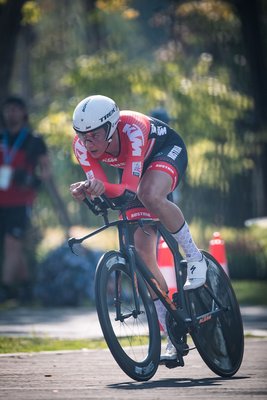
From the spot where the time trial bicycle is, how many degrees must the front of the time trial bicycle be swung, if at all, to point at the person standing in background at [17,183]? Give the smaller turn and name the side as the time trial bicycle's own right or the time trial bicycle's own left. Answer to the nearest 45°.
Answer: approximately 135° to the time trial bicycle's own right

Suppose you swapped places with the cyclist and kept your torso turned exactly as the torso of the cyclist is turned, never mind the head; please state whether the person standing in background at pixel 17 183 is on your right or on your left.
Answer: on your right

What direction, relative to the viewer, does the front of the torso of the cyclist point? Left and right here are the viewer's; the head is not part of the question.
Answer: facing the viewer and to the left of the viewer

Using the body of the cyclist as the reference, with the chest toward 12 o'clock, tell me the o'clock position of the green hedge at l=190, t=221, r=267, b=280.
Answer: The green hedge is roughly at 5 o'clock from the cyclist.

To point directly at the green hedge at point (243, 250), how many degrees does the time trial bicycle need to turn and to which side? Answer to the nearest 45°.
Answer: approximately 135° to its right

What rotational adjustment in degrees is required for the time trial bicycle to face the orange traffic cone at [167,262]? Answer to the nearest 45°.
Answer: approximately 135° to its right

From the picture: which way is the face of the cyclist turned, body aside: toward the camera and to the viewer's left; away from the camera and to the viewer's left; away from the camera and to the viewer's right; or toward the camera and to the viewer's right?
toward the camera and to the viewer's left
